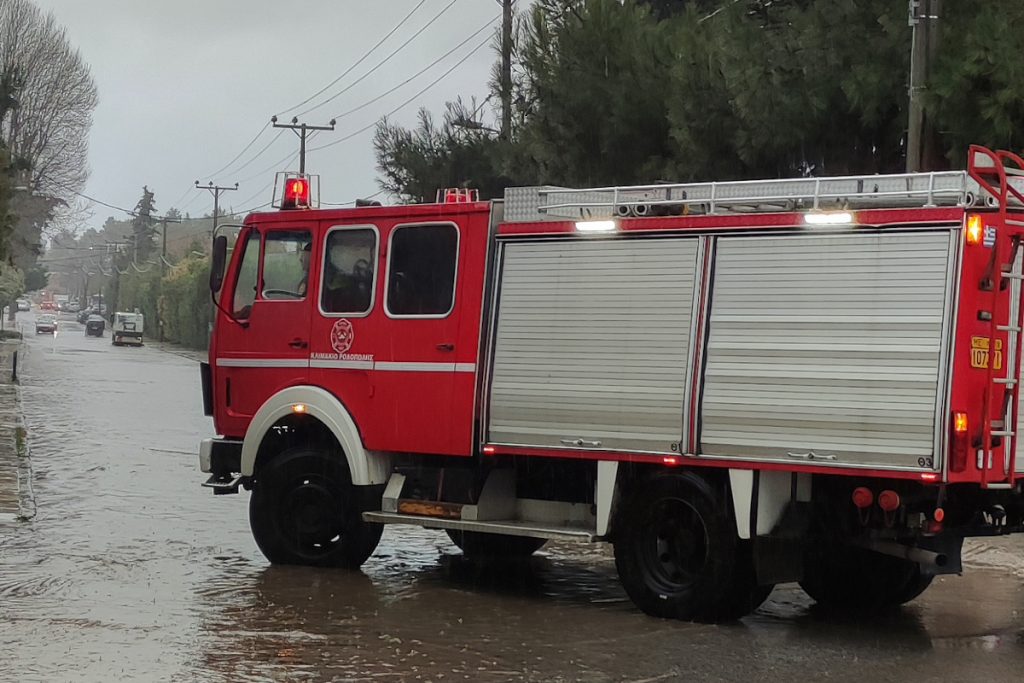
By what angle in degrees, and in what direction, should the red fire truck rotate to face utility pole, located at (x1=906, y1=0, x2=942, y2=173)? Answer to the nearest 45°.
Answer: approximately 90° to its right

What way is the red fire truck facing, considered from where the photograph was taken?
facing away from the viewer and to the left of the viewer

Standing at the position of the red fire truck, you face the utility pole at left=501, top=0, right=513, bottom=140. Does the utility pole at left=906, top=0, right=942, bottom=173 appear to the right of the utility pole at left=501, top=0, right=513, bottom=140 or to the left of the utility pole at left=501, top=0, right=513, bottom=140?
right

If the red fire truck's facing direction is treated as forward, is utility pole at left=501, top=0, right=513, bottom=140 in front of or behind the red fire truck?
in front
